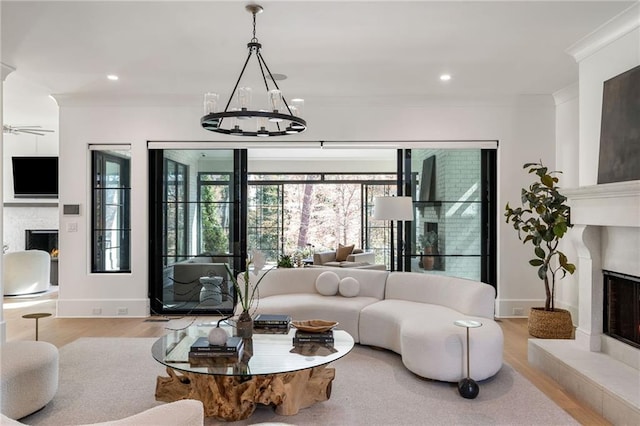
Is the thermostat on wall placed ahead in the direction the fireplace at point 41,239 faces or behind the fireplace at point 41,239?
ahead

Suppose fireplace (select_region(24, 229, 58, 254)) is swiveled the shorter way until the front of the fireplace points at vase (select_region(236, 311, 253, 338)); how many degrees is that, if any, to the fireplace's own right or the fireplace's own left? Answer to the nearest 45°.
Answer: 0° — it already faces it

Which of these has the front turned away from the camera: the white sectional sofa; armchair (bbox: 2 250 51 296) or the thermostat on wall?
the armchair

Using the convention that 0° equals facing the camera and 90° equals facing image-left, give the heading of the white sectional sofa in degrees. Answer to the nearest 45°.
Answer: approximately 45°

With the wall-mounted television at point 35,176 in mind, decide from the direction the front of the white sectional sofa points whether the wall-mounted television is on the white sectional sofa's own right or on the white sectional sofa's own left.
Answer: on the white sectional sofa's own right

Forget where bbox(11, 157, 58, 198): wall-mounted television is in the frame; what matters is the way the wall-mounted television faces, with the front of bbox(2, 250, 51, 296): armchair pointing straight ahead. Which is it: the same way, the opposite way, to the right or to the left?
the opposite way

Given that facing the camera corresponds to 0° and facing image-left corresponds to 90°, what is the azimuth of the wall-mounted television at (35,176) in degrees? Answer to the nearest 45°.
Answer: approximately 0°

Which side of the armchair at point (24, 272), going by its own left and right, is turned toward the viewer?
back
